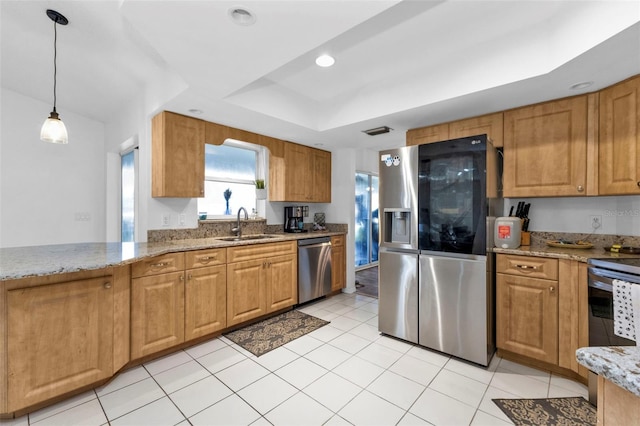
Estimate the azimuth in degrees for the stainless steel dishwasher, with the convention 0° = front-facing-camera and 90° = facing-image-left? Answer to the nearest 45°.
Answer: approximately 315°

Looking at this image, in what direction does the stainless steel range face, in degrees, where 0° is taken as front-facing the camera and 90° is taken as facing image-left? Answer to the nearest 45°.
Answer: approximately 45°

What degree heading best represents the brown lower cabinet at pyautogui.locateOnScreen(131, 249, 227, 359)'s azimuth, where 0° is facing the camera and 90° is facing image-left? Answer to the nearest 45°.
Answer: approximately 315°

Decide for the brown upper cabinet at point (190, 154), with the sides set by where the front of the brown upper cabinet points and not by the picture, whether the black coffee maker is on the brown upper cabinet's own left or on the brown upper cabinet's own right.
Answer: on the brown upper cabinet's own left

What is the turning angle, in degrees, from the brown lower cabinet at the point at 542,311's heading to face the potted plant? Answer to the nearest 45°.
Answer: approximately 45° to its right
